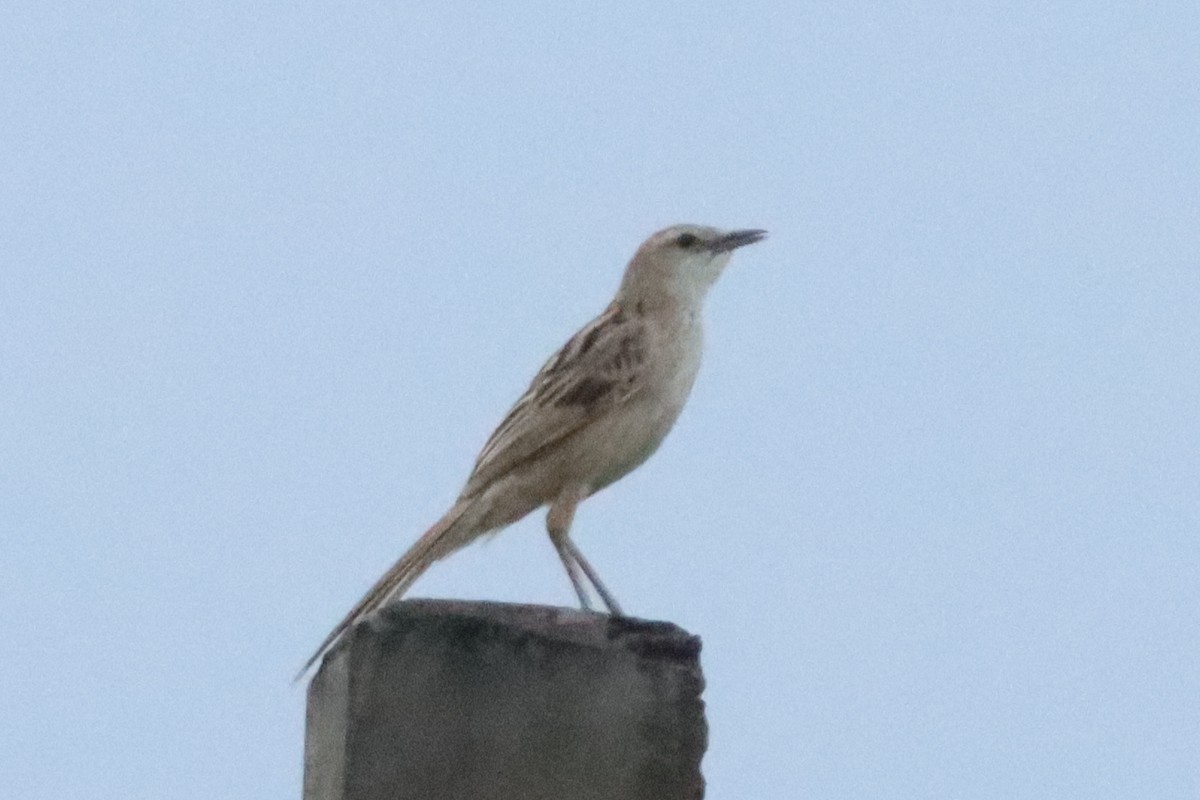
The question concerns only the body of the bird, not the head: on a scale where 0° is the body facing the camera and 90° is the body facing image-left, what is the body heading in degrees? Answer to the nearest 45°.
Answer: approximately 270°
